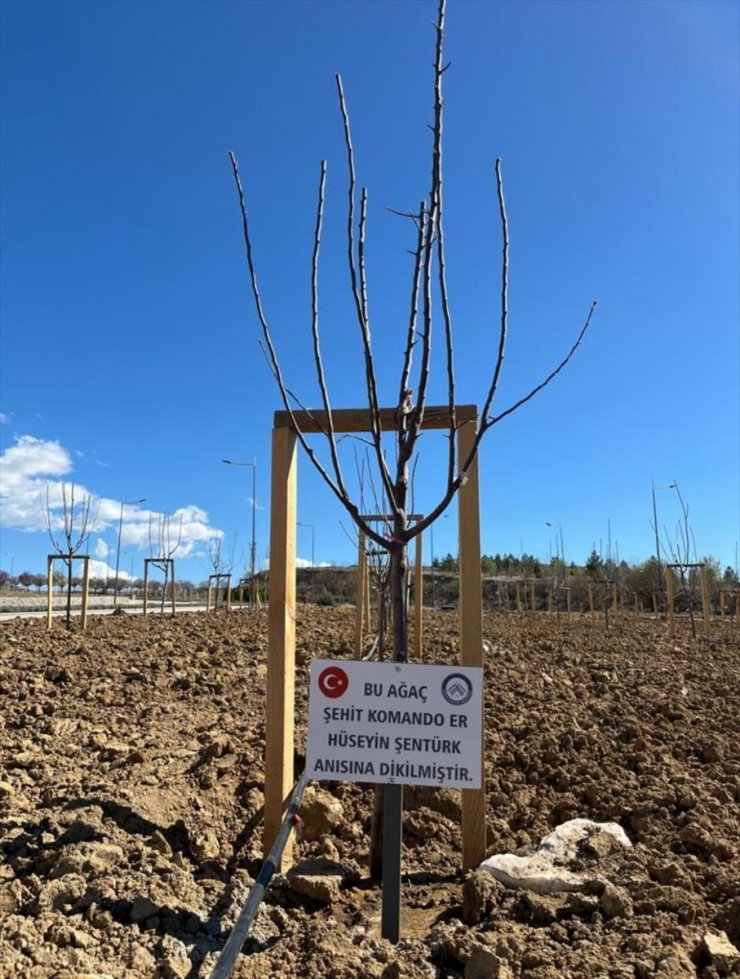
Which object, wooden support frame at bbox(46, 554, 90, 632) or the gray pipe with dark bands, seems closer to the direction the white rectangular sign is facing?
the gray pipe with dark bands

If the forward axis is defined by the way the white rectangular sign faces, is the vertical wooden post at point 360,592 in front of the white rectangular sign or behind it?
behind

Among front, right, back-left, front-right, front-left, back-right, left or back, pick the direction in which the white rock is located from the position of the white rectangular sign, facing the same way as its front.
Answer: back-left

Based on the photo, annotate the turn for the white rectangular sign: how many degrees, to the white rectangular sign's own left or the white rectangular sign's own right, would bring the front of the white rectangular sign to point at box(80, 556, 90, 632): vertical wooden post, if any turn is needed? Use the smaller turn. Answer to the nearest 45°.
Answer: approximately 135° to the white rectangular sign's own right

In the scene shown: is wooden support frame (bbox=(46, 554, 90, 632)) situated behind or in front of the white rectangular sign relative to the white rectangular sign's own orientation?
behind

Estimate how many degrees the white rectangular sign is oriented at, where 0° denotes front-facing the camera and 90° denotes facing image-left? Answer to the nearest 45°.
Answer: approximately 0°

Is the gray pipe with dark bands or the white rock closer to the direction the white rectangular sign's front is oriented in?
the gray pipe with dark bands

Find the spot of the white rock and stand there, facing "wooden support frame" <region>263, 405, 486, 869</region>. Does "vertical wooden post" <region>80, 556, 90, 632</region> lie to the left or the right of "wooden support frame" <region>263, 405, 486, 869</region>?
right
